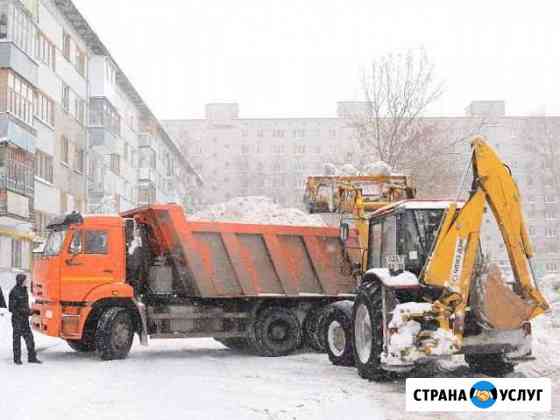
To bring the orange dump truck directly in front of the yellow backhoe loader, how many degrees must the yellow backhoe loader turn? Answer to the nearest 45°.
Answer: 0° — it already faces it

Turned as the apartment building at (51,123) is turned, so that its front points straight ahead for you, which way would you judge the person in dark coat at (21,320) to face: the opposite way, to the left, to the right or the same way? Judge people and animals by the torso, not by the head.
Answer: the same way

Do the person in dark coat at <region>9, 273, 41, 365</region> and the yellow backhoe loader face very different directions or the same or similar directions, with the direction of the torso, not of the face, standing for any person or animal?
very different directions

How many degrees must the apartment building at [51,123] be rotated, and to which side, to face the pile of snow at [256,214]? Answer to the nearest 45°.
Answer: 0° — it already faces it

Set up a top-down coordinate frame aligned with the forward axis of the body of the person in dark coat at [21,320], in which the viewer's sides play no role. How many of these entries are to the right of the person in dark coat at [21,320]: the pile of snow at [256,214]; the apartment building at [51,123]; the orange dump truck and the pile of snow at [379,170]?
0

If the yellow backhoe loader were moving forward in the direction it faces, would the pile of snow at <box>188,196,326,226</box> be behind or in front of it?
in front

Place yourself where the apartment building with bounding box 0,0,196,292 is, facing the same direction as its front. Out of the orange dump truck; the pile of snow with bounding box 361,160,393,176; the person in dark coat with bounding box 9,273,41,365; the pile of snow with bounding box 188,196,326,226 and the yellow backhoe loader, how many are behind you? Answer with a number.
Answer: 0

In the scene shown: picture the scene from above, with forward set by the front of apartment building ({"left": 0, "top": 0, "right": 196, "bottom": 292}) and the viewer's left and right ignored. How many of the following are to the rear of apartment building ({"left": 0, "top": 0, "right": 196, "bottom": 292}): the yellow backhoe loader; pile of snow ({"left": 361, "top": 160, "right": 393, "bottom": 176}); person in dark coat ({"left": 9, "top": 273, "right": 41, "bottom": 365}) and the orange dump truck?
0

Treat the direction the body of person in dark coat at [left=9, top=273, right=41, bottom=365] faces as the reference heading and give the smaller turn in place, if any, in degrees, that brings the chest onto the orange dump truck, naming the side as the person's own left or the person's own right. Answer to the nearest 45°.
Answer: approximately 45° to the person's own left

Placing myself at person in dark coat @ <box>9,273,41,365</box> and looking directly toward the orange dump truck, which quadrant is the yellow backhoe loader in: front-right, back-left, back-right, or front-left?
front-right

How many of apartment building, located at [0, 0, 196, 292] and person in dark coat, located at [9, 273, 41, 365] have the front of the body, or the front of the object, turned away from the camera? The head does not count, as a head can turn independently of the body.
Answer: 0

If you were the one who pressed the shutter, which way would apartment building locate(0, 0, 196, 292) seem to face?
facing the viewer and to the right of the viewer

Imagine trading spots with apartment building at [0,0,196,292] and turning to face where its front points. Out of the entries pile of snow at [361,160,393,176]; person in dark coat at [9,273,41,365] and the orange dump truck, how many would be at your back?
0

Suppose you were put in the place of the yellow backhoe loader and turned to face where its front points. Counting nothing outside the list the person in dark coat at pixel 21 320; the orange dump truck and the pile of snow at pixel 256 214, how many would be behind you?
0

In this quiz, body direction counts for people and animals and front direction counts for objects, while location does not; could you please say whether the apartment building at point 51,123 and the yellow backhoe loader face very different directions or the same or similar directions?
very different directions

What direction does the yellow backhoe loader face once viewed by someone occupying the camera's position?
facing away from the viewer and to the left of the viewer
